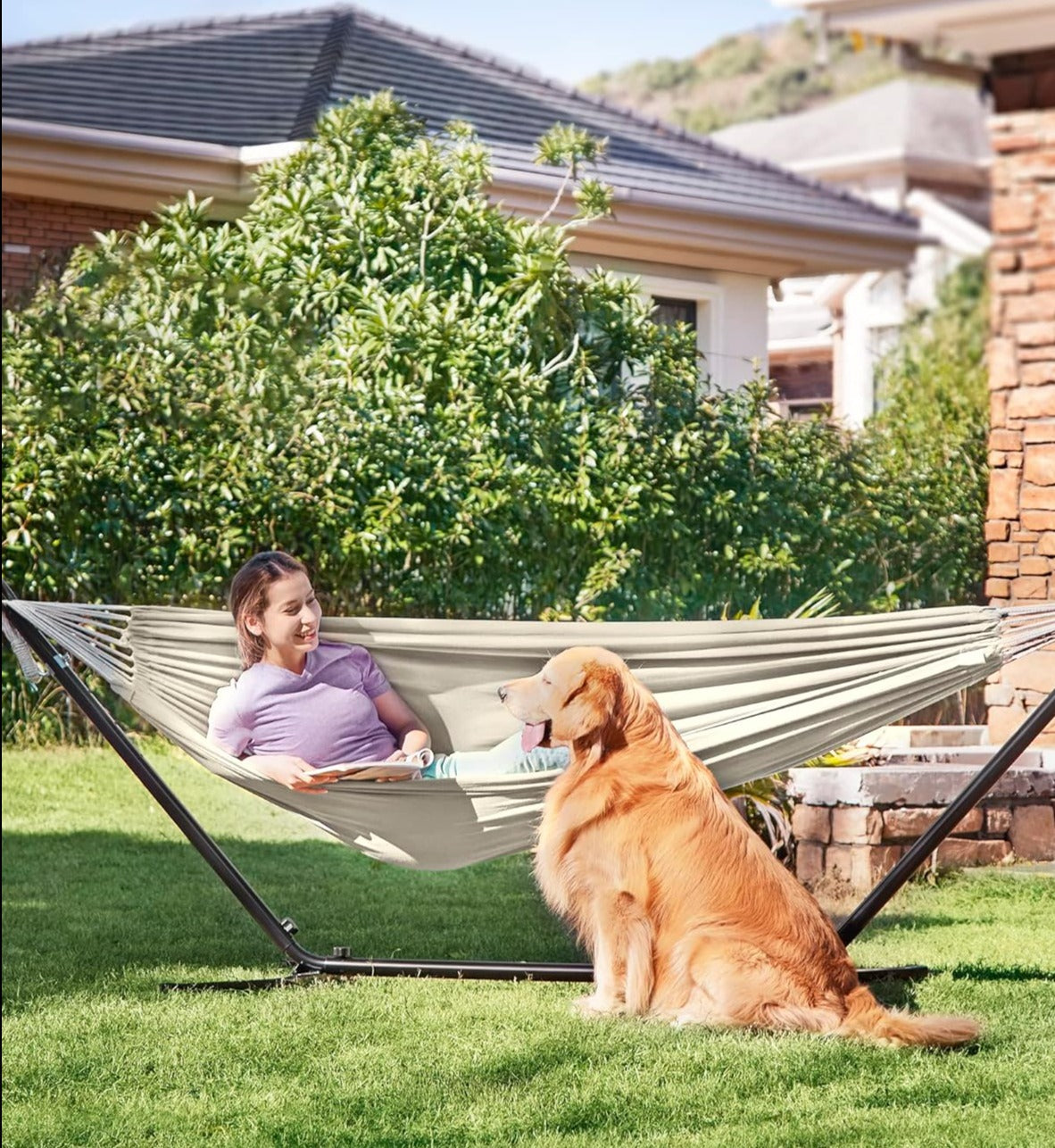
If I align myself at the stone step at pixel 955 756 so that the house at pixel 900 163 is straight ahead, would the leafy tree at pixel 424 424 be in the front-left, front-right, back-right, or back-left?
front-left

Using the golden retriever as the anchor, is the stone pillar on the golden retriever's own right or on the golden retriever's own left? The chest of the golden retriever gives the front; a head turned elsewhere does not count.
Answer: on the golden retriever's own right

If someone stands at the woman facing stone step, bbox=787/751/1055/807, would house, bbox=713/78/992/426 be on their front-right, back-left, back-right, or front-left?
front-left

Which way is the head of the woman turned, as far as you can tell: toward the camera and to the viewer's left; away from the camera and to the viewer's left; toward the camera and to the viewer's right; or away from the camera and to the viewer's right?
toward the camera and to the viewer's right

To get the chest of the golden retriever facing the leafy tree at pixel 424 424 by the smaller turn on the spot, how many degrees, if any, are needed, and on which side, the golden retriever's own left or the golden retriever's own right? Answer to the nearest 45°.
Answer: approximately 45° to the golden retriever's own right

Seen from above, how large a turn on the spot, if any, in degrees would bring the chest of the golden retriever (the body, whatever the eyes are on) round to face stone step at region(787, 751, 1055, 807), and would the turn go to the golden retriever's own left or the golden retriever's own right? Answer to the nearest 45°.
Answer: approximately 135° to the golden retriever's own right

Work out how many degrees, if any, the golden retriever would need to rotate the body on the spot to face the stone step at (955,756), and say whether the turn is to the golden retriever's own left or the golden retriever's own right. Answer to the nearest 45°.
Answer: approximately 135° to the golden retriever's own right

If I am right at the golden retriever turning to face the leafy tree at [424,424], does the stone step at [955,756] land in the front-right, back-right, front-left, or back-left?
front-right

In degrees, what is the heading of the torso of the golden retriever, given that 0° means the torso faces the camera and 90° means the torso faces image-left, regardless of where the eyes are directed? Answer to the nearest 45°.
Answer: approximately 90°

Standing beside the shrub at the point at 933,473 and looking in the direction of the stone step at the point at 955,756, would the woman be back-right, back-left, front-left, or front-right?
front-right
